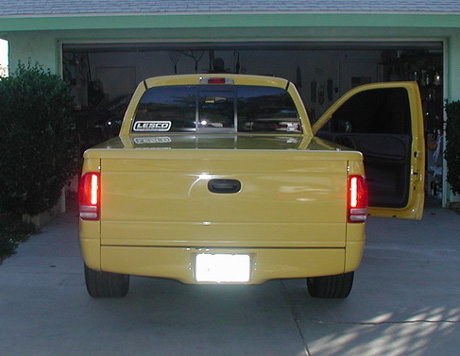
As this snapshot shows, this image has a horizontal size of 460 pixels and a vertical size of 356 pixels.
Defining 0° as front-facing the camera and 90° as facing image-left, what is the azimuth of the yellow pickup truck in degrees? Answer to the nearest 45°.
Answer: approximately 180°

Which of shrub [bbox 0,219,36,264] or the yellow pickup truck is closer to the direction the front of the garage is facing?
the yellow pickup truck

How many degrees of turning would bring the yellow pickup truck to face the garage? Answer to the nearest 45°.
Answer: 0° — it already faces it

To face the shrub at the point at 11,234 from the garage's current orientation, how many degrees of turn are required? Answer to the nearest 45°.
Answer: approximately 45° to its right

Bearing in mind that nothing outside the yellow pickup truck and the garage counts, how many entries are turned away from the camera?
1

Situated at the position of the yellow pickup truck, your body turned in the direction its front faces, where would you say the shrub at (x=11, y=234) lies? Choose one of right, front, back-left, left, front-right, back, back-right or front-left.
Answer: front-left

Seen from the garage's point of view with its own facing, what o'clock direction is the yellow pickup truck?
The yellow pickup truck is roughly at 12 o'clock from the garage.

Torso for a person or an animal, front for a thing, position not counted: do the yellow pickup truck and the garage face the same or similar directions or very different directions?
very different directions

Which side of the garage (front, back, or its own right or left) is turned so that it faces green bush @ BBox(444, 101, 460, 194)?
left

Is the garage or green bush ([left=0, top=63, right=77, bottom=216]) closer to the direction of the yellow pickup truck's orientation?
the garage

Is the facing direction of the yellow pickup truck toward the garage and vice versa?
yes
